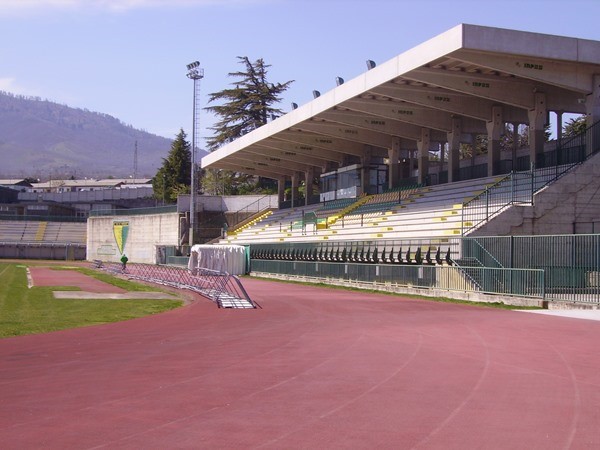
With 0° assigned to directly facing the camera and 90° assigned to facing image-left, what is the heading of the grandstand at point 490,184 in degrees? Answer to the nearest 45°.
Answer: approximately 45°

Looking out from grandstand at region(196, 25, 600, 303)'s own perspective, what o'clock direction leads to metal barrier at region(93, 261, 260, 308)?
The metal barrier is roughly at 1 o'clock from the grandstand.
